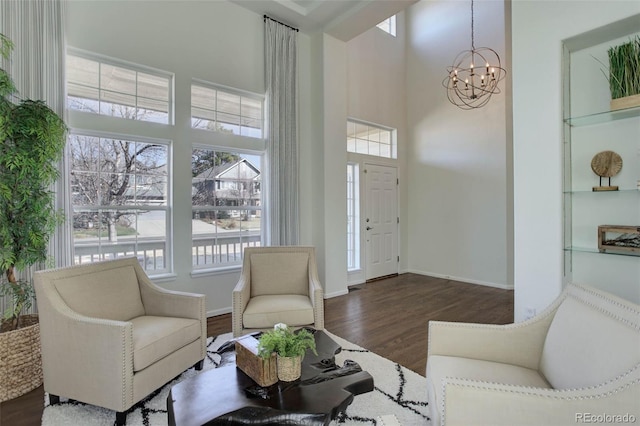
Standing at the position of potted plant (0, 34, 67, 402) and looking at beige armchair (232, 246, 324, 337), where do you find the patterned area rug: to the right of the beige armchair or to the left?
right

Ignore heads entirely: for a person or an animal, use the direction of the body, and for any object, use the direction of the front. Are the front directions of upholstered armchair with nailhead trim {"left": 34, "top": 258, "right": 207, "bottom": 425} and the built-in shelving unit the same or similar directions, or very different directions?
very different directions

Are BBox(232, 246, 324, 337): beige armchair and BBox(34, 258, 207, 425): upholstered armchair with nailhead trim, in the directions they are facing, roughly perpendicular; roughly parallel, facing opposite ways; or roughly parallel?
roughly perpendicular

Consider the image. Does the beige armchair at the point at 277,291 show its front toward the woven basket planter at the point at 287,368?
yes

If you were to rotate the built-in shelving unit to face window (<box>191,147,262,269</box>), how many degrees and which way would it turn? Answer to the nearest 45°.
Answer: approximately 45° to its right

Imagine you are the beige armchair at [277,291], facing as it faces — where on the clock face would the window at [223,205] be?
The window is roughly at 5 o'clock from the beige armchair.

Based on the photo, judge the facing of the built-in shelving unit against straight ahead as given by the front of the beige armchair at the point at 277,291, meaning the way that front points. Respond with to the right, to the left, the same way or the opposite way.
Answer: to the right

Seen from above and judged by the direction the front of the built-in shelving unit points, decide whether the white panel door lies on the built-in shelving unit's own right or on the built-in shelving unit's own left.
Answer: on the built-in shelving unit's own right

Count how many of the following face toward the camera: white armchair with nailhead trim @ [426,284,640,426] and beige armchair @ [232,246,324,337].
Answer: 1

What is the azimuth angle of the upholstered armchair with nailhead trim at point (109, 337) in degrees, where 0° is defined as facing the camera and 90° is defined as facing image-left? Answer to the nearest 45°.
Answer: approximately 315°

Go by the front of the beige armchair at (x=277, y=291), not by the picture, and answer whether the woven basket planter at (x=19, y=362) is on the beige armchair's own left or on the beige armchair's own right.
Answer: on the beige armchair's own right

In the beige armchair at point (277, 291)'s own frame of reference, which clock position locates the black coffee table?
The black coffee table is roughly at 12 o'clock from the beige armchair.

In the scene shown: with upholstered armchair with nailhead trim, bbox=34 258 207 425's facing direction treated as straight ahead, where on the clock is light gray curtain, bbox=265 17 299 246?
The light gray curtain is roughly at 9 o'clock from the upholstered armchair with nailhead trim.

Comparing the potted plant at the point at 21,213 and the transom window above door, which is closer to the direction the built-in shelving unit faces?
the potted plant

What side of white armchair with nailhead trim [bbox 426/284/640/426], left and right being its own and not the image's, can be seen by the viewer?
left
